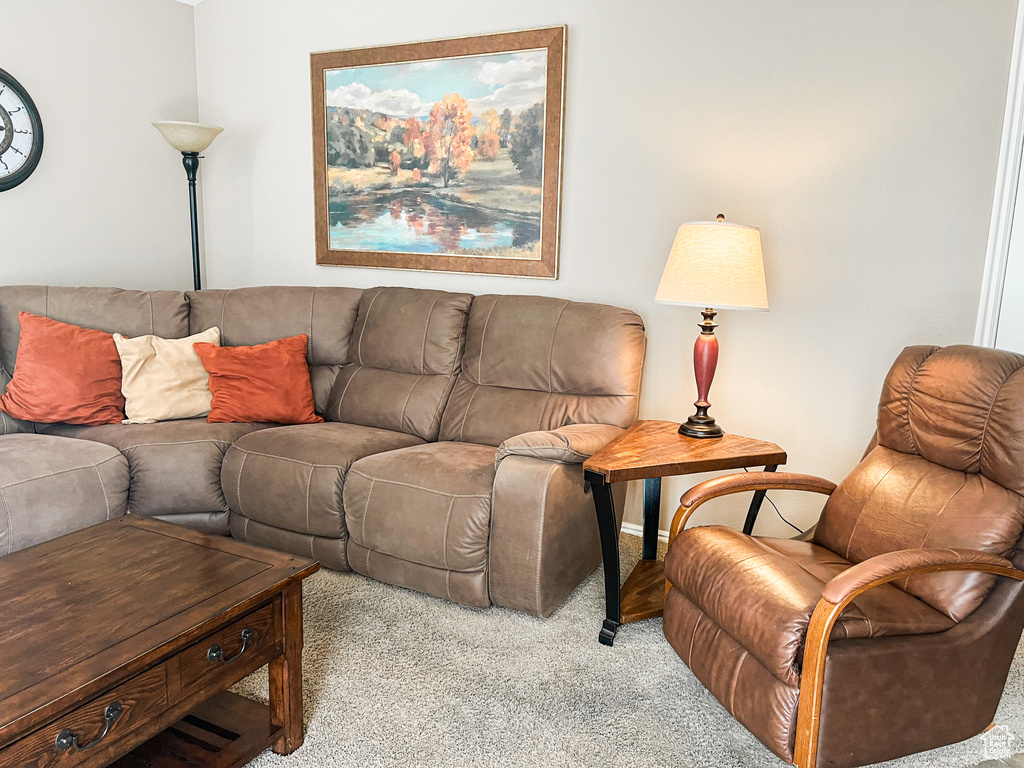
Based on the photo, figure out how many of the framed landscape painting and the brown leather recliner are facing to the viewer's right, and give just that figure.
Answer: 0

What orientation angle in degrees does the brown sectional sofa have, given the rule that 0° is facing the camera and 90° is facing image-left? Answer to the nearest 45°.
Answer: approximately 45°

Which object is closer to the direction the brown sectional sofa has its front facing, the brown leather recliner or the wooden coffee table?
the wooden coffee table

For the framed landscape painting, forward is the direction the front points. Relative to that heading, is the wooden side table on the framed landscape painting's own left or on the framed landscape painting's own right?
on the framed landscape painting's own left

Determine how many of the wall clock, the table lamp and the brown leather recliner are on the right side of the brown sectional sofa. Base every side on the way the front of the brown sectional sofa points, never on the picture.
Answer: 1

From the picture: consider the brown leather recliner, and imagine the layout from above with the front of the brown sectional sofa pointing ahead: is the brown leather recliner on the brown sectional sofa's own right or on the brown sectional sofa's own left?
on the brown sectional sofa's own left

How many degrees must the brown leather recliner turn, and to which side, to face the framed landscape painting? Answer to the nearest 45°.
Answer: approximately 90° to its right

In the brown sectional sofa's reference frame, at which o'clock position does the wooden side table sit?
The wooden side table is roughly at 9 o'clock from the brown sectional sofa.

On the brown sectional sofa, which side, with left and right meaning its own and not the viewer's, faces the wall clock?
right

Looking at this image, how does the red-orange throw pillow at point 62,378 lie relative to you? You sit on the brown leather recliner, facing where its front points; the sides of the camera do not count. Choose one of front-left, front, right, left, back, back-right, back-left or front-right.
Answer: front-right

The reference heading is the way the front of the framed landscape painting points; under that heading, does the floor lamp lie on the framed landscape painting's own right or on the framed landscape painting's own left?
on the framed landscape painting's own right

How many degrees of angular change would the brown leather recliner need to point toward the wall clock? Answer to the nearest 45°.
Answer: approximately 45° to its right

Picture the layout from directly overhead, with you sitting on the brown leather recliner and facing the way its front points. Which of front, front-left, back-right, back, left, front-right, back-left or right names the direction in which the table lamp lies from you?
right
